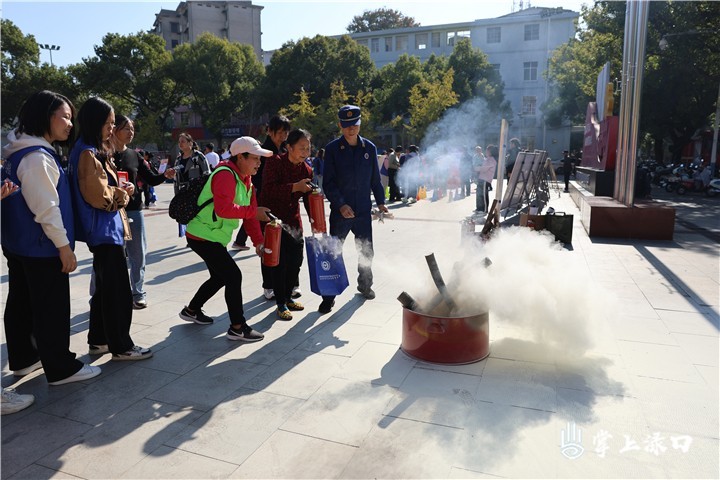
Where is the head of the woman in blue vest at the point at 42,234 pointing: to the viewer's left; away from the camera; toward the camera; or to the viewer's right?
to the viewer's right

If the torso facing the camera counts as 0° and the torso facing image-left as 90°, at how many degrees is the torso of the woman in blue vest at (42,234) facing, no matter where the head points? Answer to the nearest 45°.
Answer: approximately 270°

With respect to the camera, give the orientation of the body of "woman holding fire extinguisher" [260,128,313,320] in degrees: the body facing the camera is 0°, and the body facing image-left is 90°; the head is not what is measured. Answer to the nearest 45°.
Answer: approximately 315°

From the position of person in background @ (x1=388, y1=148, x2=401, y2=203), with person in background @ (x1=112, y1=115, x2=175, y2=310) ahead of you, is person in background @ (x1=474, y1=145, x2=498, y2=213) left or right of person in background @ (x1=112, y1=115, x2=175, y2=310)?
left

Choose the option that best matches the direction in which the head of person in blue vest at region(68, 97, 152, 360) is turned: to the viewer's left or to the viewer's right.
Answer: to the viewer's right

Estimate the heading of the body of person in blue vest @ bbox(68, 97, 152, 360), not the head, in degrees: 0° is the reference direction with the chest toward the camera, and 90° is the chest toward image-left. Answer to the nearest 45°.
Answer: approximately 270°

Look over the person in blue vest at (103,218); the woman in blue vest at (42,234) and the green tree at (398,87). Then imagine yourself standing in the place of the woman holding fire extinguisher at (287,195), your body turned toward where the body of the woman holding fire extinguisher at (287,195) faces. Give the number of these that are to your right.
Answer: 2

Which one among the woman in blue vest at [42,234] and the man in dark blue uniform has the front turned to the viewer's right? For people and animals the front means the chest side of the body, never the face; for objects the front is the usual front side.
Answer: the woman in blue vest

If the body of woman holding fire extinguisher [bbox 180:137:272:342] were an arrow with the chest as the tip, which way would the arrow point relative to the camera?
to the viewer's right

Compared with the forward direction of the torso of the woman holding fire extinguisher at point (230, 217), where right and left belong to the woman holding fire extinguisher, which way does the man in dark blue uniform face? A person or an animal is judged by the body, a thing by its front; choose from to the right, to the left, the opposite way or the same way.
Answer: to the right
